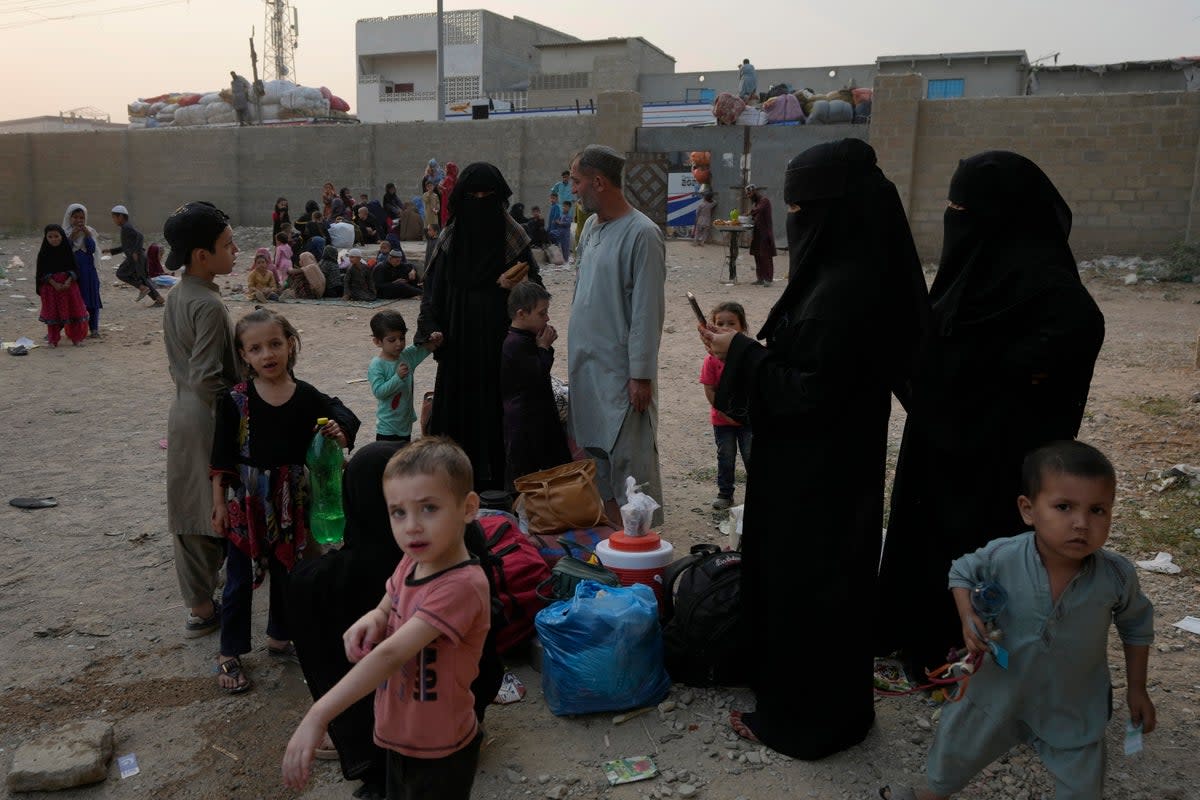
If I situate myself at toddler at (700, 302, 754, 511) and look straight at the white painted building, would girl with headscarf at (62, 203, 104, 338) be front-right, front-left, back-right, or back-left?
front-left

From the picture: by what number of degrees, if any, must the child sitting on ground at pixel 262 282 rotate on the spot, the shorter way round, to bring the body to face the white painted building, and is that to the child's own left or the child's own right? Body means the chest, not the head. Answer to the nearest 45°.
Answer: approximately 180°

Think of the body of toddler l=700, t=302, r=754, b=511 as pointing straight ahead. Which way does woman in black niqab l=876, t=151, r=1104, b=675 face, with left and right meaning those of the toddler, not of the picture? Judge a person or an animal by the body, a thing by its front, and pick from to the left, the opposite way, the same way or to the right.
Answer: to the right

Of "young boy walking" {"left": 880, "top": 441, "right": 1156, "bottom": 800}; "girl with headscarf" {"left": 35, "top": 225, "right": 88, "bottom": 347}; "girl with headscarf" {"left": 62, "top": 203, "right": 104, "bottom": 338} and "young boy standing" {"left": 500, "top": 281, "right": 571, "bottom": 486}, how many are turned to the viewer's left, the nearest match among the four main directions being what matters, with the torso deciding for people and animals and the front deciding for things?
0

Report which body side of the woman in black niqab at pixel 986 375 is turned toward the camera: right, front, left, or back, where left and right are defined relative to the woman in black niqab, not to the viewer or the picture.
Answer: left

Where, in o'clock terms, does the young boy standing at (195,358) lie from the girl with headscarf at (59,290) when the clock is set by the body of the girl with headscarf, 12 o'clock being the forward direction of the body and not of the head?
The young boy standing is roughly at 12 o'clock from the girl with headscarf.

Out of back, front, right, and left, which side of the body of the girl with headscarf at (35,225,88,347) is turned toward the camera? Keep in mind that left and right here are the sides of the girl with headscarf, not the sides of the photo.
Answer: front

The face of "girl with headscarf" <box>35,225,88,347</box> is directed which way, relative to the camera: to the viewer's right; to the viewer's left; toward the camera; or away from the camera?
toward the camera

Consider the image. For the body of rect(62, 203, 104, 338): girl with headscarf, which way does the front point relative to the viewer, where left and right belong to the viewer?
facing the viewer

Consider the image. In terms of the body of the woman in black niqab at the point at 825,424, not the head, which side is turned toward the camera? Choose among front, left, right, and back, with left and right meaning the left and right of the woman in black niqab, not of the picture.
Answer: left

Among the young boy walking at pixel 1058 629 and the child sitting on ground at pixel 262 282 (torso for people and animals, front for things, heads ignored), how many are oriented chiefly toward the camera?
2

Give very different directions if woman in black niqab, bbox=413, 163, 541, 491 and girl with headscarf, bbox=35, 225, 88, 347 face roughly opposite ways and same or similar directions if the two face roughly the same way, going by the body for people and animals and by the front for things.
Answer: same or similar directions

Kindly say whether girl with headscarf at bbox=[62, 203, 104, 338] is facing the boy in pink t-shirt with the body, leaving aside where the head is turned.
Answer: yes
